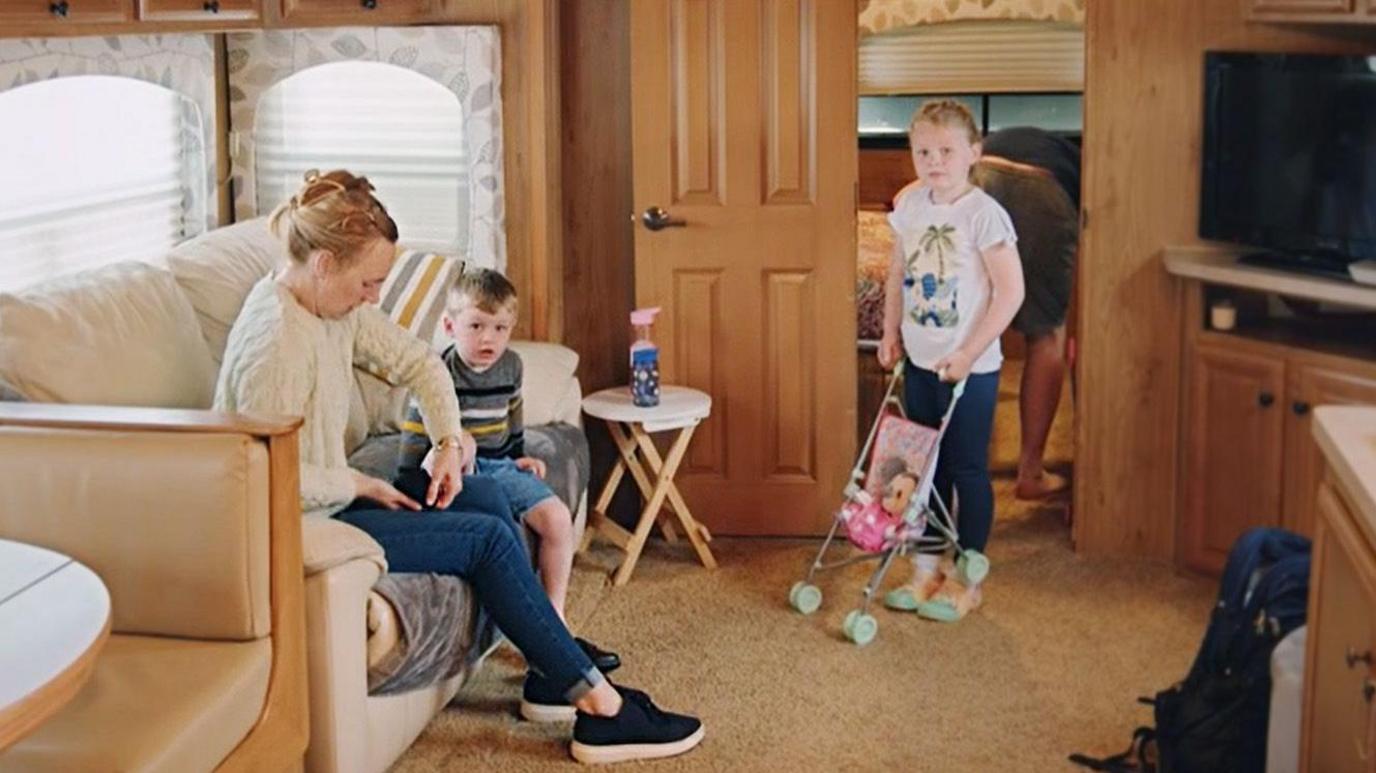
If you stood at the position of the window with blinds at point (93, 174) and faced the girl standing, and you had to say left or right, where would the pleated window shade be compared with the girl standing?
left

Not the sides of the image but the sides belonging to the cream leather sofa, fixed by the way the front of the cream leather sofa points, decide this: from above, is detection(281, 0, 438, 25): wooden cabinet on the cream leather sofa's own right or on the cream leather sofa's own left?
on the cream leather sofa's own left

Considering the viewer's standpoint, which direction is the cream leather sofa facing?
facing the viewer and to the right of the viewer

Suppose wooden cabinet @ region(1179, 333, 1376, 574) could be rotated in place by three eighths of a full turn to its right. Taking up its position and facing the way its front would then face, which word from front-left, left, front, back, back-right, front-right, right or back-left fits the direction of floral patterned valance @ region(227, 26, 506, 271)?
left

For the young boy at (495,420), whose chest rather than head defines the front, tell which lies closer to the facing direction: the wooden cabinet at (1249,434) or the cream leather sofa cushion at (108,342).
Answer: the wooden cabinet

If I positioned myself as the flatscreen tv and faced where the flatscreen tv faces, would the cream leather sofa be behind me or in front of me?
in front

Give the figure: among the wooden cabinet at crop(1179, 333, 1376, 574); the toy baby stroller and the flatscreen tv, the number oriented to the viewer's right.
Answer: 0

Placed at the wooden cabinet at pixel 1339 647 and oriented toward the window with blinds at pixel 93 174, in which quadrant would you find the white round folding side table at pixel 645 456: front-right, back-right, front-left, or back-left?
front-right

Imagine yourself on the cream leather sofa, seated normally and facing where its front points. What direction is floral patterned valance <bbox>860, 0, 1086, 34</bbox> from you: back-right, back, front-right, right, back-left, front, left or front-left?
left

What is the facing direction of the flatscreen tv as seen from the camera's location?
facing the viewer and to the left of the viewer

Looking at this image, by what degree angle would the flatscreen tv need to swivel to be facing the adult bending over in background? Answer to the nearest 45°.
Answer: approximately 90° to its right

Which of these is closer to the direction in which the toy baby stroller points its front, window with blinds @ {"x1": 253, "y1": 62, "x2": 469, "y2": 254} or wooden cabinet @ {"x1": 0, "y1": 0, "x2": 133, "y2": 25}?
the wooden cabinet

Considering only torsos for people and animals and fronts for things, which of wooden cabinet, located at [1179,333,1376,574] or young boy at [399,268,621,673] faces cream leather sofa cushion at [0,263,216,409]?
the wooden cabinet

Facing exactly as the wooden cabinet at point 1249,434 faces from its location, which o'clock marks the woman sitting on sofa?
The woman sitting on sofa is roughly at 12 o'clock from the wooden cabinet.

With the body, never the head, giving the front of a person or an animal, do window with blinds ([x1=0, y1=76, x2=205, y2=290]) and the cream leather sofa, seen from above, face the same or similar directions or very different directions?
same or similar directions
